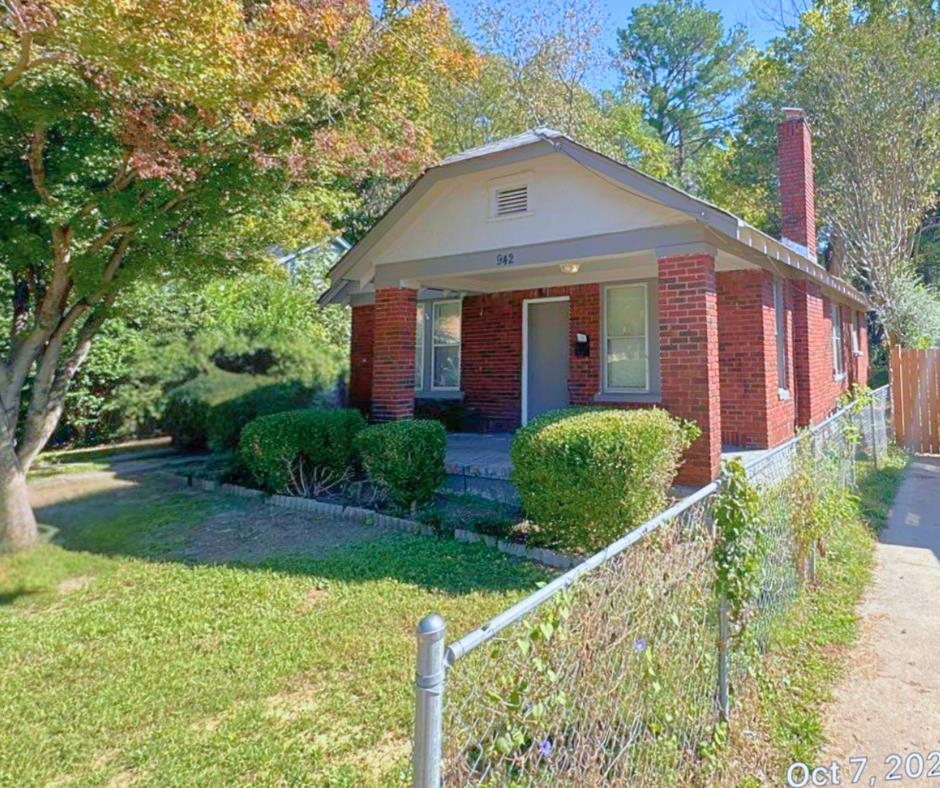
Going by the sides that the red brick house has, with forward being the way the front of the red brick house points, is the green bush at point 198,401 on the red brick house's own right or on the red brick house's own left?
on the red brick house's own right

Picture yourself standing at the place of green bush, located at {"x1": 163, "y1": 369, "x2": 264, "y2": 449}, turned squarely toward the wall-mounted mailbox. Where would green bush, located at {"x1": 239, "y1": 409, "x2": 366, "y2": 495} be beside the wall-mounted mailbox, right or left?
right

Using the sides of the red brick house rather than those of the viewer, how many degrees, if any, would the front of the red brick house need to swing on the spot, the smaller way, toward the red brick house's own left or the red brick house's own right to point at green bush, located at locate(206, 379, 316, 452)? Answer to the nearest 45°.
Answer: approximately 45° to the red brick house's own right

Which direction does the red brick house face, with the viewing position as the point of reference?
facing the viewer and to the left of the viewer

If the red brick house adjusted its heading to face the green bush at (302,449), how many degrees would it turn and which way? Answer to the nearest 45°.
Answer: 0° — it already faces it

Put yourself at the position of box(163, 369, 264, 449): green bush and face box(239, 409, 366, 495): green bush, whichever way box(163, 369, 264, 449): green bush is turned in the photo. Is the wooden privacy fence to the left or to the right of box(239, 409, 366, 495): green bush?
left

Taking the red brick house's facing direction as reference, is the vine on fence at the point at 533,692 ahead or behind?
ahead

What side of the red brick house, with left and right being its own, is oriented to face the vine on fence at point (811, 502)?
left

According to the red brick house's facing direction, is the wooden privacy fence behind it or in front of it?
behind
